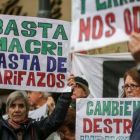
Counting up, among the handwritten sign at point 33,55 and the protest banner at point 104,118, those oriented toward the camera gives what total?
2

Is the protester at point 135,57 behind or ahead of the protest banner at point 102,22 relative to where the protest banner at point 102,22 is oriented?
ahead

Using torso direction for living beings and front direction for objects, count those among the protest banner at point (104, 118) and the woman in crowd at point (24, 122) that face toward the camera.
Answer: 2

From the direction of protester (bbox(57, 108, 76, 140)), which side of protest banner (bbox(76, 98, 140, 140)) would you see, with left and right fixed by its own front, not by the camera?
right

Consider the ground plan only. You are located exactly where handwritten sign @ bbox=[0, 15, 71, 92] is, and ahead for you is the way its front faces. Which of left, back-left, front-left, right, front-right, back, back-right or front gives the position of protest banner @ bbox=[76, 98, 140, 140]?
left

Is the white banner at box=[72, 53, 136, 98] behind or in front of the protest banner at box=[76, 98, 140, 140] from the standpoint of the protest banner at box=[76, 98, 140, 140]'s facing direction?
behind

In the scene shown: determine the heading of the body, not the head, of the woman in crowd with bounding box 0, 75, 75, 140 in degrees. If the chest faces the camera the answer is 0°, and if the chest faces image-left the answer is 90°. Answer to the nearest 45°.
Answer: approximately 0°
